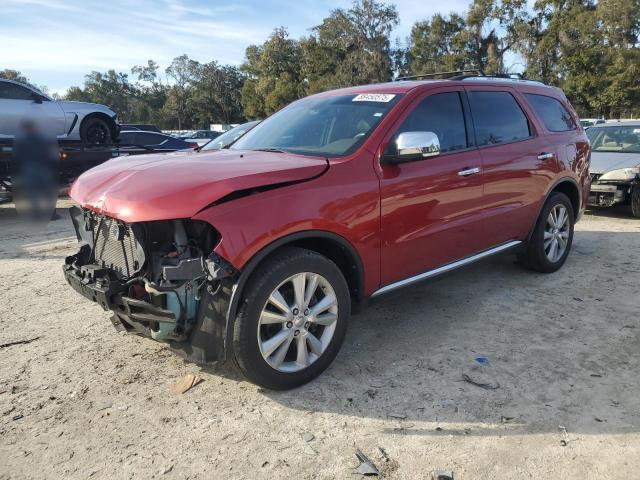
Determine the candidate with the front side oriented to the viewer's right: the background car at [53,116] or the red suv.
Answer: the background car

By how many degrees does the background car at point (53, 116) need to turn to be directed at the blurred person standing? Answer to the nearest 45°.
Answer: approximately 90° to its right

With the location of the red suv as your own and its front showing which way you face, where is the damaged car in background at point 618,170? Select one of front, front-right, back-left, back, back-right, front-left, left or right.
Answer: back

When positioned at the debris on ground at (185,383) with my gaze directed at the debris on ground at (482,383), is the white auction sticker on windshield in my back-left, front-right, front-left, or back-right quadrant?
front-left

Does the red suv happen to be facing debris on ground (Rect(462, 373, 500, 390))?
no

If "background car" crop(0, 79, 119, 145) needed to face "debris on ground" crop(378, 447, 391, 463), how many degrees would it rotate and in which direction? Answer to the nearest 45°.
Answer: approximately 90° to its right

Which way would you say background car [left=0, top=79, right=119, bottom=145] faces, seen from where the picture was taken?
facing to the right of the viewer

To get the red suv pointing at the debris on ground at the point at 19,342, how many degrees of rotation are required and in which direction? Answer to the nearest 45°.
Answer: approximately 45° to its right

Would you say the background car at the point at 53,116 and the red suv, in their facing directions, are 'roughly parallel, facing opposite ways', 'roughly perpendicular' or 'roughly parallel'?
roughly parallel, facing opposite ways

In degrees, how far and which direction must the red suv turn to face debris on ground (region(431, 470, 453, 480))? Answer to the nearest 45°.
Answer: approximately 90° to its left

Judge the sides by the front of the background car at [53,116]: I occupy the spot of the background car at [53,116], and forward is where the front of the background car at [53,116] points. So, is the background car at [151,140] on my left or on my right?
on my left

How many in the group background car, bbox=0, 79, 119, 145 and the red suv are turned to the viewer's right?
1

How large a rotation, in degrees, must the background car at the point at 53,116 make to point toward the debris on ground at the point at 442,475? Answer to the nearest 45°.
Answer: approximately 90° to its right

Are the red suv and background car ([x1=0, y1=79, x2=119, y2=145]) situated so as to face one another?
no

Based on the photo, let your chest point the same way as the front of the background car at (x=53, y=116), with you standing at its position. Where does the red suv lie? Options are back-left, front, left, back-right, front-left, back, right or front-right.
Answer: right

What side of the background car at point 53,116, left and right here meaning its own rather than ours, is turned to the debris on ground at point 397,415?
right

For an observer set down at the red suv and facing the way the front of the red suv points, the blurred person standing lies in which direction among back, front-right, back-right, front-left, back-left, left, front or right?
right
